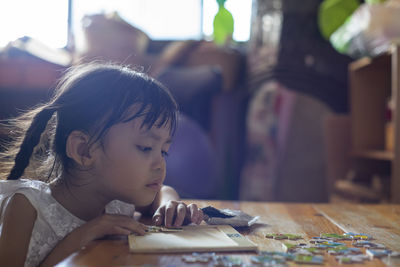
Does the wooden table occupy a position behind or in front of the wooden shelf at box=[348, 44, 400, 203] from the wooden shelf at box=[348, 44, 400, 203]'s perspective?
in front

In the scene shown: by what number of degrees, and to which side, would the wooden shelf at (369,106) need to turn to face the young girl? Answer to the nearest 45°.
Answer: approximately 45° to its left

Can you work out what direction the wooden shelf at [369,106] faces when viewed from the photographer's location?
facing the viewer and to the left of the viewer
